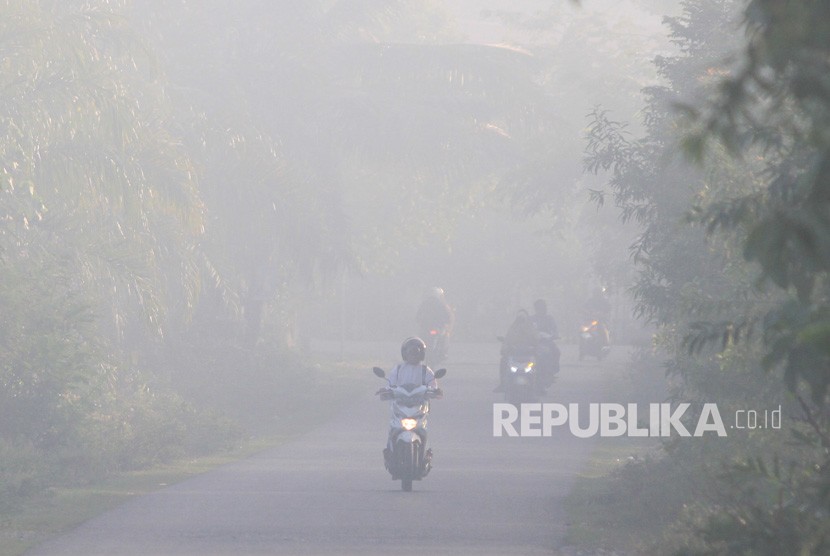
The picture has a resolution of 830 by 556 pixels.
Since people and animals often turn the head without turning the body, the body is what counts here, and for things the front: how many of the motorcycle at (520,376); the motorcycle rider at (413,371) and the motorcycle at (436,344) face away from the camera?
1

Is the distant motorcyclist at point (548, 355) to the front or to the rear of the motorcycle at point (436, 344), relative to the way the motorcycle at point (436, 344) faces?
to the rear

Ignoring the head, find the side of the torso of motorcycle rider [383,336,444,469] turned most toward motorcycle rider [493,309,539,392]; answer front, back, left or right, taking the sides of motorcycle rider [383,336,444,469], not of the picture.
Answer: back

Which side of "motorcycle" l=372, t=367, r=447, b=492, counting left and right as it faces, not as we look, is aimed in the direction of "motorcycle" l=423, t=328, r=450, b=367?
back

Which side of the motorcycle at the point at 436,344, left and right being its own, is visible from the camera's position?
back

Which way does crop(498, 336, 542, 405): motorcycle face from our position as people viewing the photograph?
facing the viewer

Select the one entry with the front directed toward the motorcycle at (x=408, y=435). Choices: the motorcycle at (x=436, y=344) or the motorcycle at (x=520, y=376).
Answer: the motorcycle at (x=520, y=376)

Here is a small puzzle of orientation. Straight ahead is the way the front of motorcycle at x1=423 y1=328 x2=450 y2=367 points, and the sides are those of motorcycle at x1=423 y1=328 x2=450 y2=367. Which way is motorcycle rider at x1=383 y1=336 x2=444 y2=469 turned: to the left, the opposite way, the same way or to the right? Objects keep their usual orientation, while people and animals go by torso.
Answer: the opposite way

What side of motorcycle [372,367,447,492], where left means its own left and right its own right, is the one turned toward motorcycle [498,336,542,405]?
back

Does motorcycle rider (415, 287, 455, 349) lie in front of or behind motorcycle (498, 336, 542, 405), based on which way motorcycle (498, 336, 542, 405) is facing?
behind
